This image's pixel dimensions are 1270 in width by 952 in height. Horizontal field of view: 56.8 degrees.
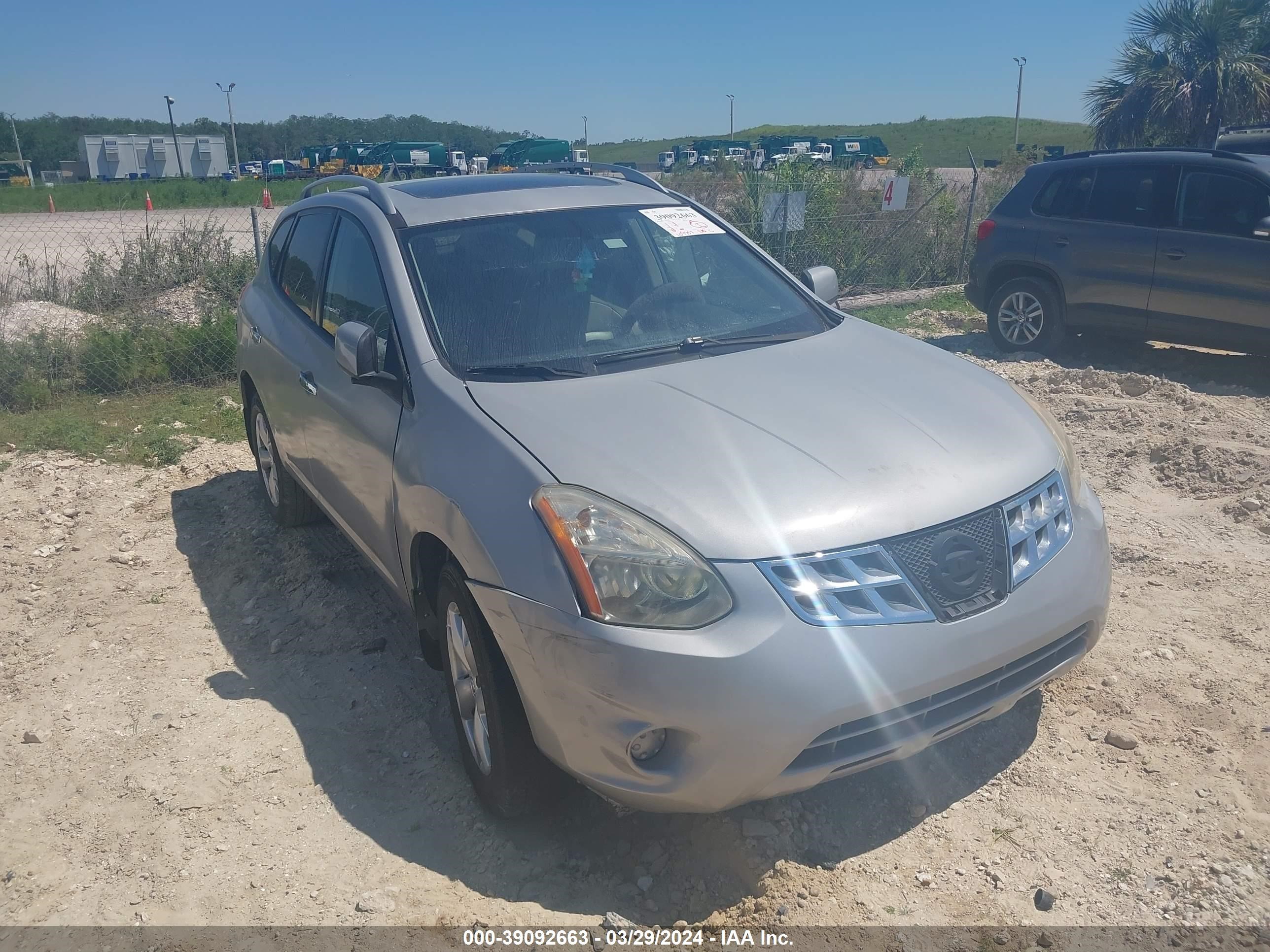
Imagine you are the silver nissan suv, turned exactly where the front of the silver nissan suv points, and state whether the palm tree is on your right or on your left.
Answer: on your left

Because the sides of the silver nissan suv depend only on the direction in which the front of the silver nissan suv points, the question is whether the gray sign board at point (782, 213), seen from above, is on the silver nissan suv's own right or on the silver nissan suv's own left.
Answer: on the silver nissan suv's own left

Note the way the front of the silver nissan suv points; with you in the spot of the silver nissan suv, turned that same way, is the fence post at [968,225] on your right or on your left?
on your left

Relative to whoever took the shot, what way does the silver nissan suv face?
facing the viewer and to the right of the viewer

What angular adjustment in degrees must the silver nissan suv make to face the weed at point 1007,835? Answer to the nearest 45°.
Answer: approximately 45° to its left

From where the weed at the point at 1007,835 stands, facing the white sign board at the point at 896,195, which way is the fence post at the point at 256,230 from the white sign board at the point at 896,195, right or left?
left

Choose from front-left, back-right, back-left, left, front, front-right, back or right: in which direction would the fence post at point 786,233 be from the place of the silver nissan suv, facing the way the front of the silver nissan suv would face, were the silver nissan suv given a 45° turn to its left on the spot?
left

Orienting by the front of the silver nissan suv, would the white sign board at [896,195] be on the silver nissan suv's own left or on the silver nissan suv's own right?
on the silver nissan suv's own left

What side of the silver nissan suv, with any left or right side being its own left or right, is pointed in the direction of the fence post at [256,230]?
back

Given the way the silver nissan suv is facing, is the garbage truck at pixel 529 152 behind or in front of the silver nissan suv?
behind

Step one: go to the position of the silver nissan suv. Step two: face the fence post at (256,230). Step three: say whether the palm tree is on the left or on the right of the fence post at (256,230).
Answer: right
